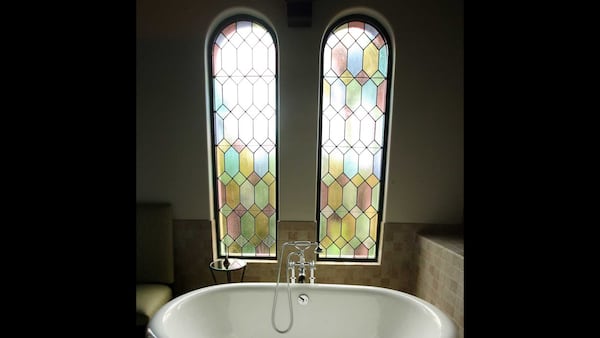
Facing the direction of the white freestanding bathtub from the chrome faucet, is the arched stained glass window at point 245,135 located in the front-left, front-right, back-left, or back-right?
back-right

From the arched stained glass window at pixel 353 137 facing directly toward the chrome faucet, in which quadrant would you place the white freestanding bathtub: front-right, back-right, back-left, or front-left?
front-left

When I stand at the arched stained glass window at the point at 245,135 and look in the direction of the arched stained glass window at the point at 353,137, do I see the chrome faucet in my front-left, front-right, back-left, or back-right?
front-right

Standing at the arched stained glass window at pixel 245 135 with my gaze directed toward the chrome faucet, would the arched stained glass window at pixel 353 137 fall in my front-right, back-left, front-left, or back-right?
front-left

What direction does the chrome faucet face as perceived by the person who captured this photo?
facing the viewer
